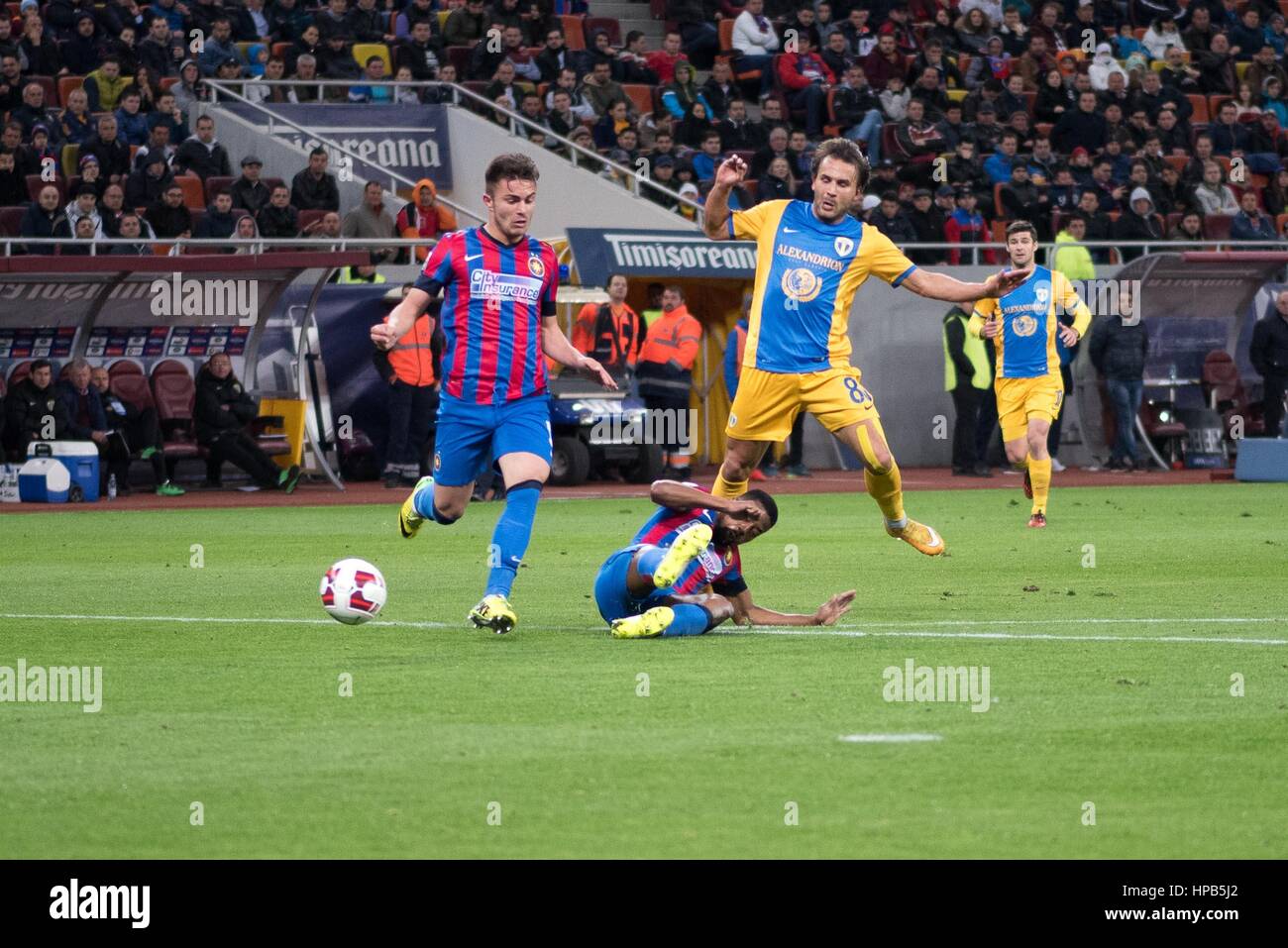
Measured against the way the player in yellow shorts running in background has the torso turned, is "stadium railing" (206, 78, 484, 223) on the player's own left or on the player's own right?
on the player's own right

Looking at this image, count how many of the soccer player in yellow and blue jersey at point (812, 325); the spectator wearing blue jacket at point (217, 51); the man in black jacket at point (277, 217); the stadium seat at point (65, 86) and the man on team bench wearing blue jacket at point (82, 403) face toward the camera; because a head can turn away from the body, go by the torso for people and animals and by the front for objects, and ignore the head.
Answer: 5

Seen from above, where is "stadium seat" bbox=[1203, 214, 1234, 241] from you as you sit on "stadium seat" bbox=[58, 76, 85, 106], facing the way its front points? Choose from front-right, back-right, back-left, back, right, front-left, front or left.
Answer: left

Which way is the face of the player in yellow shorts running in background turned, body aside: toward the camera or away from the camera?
toward the camera

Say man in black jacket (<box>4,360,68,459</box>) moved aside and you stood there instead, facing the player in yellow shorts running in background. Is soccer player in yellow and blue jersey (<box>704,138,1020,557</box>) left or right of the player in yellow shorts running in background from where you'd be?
right

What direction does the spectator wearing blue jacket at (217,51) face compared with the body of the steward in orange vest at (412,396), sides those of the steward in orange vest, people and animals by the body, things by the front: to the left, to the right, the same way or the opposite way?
the same way

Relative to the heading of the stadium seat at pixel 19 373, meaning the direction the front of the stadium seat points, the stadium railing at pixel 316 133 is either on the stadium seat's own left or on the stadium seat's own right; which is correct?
on the stadium seat's own left

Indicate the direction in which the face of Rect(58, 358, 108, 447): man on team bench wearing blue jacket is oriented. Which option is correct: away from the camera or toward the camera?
toward the camera

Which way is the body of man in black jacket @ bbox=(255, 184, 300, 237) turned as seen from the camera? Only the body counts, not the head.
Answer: toward the camera

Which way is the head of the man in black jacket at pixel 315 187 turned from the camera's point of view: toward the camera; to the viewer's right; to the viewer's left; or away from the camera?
toward the camera

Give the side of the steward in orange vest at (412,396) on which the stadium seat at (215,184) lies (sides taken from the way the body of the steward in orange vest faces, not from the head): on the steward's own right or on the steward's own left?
on the steward's own right

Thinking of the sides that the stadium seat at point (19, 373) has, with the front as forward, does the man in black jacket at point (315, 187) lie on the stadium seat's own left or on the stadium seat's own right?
on the stadium seat's own left

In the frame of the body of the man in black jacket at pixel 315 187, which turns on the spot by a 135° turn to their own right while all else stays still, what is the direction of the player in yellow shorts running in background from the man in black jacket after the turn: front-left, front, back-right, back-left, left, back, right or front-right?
back

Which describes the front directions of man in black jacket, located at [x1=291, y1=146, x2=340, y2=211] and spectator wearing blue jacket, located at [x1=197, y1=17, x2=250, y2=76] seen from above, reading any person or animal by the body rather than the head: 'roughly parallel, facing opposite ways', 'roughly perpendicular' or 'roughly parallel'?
roughly parallel

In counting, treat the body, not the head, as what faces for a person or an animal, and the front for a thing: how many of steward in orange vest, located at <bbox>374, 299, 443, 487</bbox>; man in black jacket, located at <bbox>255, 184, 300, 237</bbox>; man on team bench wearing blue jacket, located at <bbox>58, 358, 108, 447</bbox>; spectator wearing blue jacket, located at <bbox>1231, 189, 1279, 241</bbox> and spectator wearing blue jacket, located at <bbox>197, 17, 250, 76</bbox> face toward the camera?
5

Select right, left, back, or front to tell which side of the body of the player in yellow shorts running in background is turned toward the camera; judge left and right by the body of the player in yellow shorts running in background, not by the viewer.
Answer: front

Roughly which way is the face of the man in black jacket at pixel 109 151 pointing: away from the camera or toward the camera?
toward the camera

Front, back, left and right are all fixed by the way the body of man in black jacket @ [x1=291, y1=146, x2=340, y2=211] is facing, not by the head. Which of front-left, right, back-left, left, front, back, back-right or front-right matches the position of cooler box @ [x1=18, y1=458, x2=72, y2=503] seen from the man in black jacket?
front-right
